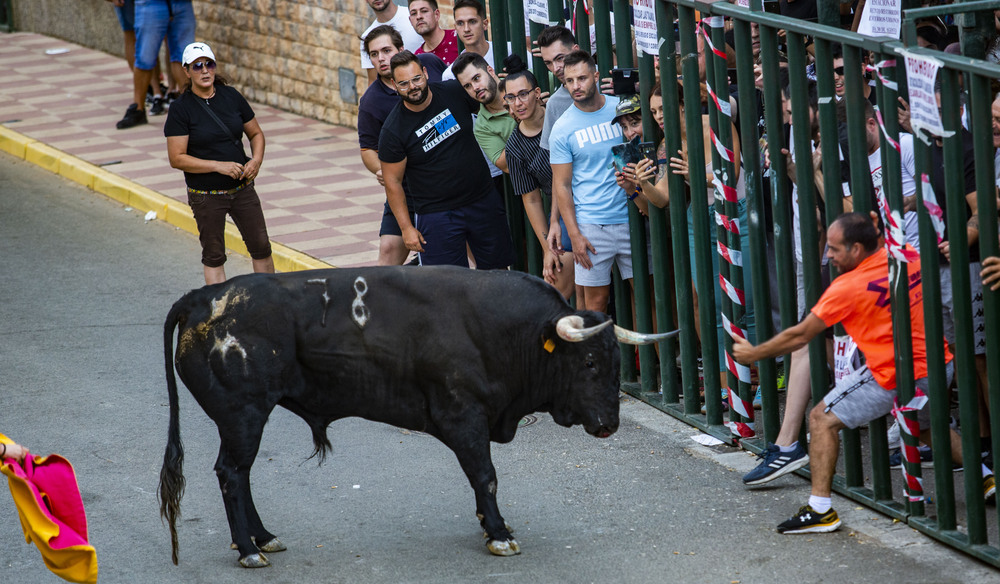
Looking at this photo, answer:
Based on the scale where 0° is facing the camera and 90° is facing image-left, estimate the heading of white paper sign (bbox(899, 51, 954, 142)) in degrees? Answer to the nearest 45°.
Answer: approximately 0°

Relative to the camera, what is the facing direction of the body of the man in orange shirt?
to the viewer's left

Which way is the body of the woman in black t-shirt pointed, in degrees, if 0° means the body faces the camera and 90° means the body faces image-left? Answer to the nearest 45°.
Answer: approximately 0°

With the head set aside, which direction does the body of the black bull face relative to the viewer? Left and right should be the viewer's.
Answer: facing to the right of the viewer

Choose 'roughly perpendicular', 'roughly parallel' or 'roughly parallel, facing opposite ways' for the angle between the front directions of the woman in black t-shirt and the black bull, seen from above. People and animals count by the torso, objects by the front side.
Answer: roughly perpendicular

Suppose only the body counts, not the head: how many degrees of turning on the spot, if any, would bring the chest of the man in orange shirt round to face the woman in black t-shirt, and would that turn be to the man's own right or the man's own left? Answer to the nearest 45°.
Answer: approximately 45° to the man's own right

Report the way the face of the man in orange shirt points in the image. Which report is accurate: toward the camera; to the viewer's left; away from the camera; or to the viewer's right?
to the viewer's left

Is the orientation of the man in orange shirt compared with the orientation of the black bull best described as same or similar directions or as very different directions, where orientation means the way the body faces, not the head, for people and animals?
very different directions

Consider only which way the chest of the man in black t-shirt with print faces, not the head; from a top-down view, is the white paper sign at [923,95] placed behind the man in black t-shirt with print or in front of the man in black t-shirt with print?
in front
